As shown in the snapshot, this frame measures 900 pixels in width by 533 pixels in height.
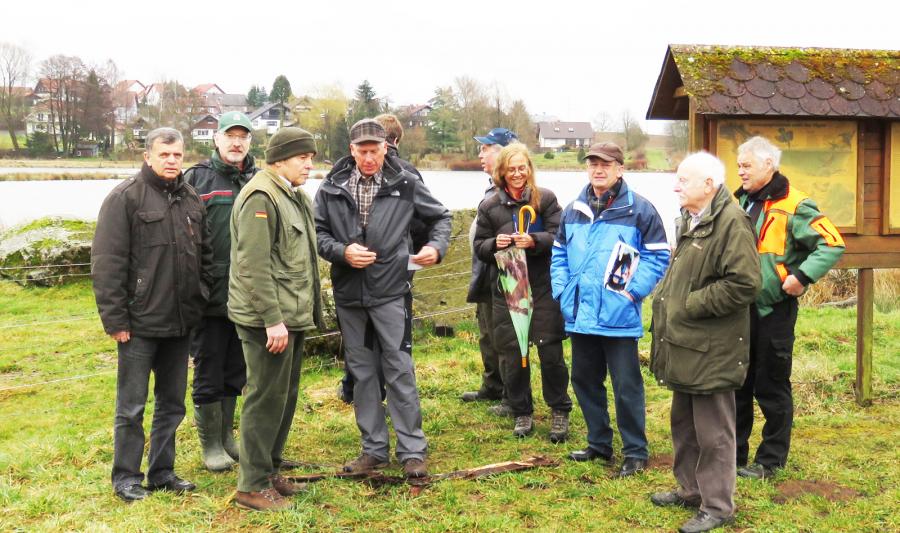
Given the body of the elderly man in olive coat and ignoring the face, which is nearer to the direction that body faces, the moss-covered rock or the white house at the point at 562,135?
the moss-covered rock

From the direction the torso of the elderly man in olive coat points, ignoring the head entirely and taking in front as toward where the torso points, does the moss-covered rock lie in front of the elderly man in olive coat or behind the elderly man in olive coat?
in front

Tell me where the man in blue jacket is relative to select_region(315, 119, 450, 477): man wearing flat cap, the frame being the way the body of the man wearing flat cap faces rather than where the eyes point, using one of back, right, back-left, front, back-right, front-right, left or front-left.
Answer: left

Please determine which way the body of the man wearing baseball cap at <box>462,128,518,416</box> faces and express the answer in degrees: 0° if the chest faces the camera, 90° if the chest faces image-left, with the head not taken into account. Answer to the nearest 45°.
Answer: approximately 90°

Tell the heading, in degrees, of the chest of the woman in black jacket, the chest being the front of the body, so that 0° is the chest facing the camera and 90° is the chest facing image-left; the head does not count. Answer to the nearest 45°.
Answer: approximately 0°

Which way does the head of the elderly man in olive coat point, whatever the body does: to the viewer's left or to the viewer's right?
to the viewer's left

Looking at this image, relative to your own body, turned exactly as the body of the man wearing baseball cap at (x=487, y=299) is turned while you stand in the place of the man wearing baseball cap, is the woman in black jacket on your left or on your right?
on your left

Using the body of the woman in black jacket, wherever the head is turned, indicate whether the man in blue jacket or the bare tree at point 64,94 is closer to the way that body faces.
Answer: the man in blue jacket

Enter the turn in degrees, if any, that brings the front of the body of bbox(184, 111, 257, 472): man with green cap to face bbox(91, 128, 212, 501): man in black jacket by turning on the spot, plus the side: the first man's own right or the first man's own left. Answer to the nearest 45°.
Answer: approximately 90° to the first man's own right

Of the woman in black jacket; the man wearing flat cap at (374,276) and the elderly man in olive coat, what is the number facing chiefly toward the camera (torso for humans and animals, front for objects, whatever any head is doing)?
2

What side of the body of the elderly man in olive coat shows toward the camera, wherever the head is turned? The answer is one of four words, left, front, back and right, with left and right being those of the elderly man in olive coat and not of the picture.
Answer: left

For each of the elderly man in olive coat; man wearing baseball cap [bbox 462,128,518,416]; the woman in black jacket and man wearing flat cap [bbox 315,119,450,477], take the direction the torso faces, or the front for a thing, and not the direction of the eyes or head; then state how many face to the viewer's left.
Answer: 2

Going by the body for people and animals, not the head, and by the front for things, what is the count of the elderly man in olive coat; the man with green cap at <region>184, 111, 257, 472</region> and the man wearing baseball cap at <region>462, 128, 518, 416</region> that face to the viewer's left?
2
